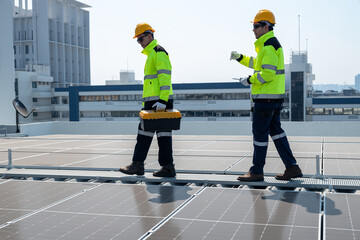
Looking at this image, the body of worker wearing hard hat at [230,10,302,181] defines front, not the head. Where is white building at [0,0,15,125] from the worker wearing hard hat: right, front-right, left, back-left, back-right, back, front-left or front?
front-right

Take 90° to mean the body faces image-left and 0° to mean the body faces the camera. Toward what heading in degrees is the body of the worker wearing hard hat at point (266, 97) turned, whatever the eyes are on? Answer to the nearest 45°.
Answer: approximately 90°

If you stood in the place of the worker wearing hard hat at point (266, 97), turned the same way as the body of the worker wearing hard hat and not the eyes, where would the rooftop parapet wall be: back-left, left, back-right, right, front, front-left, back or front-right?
right

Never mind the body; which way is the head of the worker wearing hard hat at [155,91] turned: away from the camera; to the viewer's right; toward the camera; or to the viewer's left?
to the viewer's left

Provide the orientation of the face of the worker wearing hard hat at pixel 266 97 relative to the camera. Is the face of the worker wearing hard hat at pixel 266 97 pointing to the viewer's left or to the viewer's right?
to the viewer's left

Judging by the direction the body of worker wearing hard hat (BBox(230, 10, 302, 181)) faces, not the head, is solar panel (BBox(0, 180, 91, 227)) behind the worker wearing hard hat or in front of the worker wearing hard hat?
in front

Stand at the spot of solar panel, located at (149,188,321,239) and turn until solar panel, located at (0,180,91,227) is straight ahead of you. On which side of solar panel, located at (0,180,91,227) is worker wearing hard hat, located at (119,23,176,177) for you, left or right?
right

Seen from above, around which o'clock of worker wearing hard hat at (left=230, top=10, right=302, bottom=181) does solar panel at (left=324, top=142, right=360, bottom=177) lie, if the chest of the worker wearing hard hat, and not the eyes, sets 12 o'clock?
The solar panel is roughly at 4 o'clock from the worker wearing hard hat.

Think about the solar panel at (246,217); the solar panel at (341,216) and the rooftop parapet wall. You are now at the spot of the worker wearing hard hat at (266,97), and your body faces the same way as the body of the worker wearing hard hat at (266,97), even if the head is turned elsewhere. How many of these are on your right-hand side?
1

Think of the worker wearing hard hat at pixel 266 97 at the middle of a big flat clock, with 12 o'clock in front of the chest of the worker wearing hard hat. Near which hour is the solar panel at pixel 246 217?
The solar panel is roughly at 9 o'clock from the worker wearing hard hat.

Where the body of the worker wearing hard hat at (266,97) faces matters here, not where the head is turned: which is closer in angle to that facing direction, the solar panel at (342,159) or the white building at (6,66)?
the white building

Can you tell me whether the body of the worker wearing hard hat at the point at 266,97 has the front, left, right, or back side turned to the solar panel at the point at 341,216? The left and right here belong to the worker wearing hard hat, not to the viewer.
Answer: left
